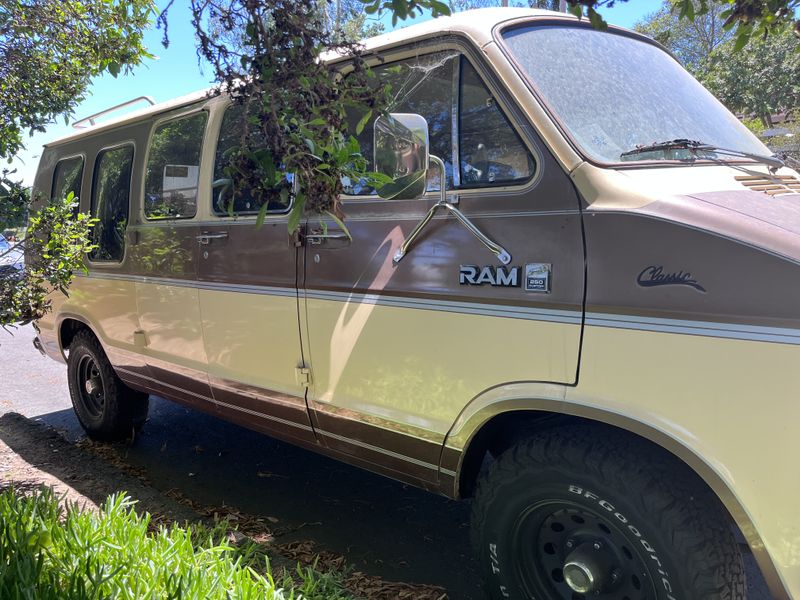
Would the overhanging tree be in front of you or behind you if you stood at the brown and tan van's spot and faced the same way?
behind

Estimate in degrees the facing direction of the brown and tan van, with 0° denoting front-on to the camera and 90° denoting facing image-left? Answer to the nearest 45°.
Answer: approximately 315°
